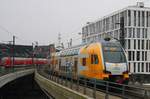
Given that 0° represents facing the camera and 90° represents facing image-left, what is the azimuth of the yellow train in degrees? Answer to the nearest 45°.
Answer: approximately 315°
